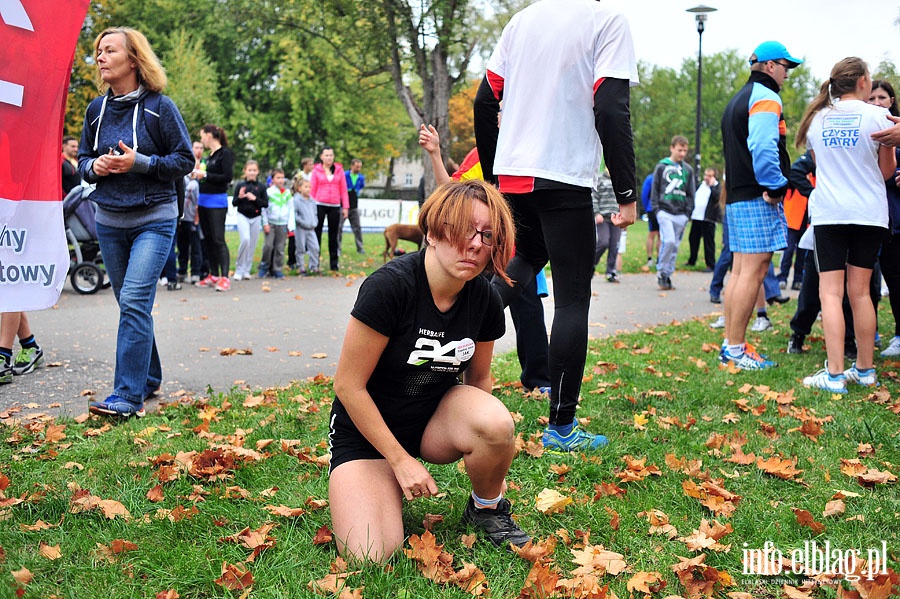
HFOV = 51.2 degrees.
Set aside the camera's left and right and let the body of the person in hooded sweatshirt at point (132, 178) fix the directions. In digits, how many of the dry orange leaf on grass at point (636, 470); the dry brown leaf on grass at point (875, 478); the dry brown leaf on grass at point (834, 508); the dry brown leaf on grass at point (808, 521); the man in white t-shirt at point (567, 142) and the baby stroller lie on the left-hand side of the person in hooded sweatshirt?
5

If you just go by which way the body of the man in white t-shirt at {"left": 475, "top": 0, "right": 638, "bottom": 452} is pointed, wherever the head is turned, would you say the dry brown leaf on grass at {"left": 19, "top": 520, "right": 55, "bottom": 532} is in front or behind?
behind

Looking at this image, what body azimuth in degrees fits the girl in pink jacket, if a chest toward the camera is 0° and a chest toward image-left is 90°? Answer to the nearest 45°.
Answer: approximately 0°

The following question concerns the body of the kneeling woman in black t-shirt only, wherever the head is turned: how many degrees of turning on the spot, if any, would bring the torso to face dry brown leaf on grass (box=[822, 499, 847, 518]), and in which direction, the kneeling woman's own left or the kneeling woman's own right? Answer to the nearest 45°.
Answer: approximately 45° to the kneeling woman's own left

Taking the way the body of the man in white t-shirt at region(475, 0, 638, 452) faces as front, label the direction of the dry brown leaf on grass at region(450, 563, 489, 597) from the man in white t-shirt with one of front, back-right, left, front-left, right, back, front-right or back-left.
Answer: back-right

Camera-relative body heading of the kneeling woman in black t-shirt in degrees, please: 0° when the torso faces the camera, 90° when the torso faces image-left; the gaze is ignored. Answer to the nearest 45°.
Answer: approximately 315°

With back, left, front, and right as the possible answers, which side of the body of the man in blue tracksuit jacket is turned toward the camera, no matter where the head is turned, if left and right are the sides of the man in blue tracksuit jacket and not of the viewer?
right

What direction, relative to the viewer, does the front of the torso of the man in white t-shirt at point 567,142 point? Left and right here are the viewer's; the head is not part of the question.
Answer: facing away from the viewer and to the right of the viewer

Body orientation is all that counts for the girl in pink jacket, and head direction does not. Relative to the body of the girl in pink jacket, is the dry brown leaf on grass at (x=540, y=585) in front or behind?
in front
